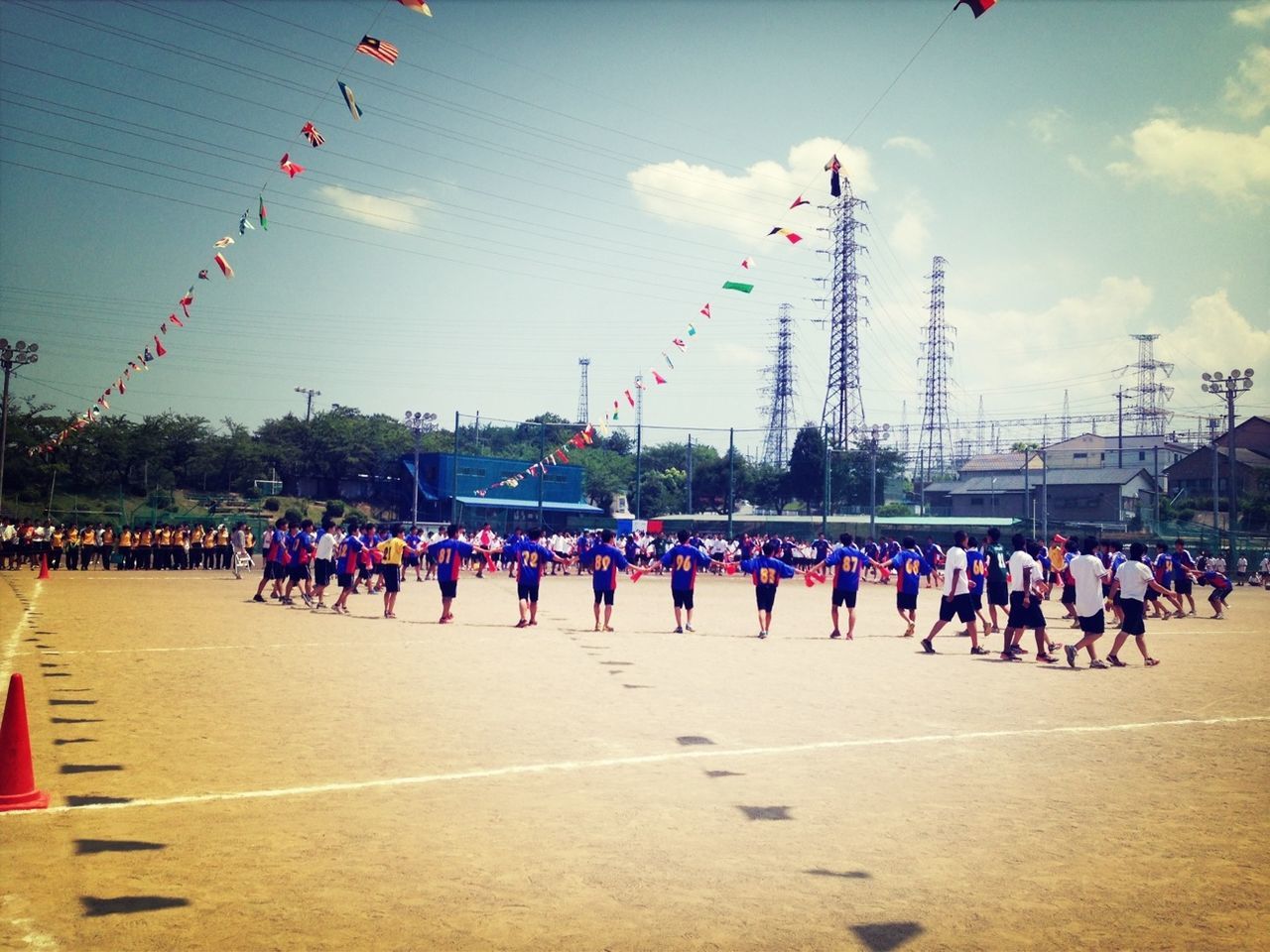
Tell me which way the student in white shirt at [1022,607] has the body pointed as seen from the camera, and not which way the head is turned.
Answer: to the viewer's right

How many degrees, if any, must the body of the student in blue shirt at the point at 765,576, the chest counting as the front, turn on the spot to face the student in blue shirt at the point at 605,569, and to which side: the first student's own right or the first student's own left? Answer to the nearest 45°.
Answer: approximately 90° to the first student's own left

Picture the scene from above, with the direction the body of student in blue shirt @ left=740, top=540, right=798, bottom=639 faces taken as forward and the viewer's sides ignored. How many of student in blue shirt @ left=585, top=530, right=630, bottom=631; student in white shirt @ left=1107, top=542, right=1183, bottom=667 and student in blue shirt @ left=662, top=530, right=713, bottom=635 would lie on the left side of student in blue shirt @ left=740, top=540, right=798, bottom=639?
2

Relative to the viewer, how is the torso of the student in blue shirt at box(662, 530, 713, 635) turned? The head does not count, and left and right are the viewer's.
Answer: facing away from the viewer

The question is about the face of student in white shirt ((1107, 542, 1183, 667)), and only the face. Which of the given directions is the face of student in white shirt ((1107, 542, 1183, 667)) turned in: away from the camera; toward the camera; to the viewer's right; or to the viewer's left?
away from the camera

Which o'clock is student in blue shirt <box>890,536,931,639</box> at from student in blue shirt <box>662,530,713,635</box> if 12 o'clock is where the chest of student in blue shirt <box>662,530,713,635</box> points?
student in blue shirt <box>890,536,931,639</box> is roughly at 3 o'clock from student in blue shirt <box>662,530,713,635</box>.

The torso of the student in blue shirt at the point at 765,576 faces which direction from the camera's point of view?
away from the camera

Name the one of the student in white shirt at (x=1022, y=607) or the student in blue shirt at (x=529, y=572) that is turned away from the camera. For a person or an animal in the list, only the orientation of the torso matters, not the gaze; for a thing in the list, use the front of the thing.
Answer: the student in blue shirt

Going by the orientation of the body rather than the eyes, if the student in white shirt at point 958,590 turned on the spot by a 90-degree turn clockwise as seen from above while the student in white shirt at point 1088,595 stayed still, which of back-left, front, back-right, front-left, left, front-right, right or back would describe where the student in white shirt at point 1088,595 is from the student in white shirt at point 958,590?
front-left

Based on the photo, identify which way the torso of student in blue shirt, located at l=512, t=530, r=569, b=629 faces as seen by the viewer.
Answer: away from the camera

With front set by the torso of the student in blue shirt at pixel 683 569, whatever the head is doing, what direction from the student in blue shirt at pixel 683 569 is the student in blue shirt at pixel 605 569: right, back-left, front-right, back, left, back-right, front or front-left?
left

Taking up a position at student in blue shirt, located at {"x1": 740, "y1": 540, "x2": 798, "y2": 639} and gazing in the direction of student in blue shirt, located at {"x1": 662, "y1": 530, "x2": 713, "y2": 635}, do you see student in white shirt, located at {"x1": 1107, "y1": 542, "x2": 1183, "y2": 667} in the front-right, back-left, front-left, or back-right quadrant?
back-left

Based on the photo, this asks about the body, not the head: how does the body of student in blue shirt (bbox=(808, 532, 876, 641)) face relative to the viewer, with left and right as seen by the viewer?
facing away from the viewer
